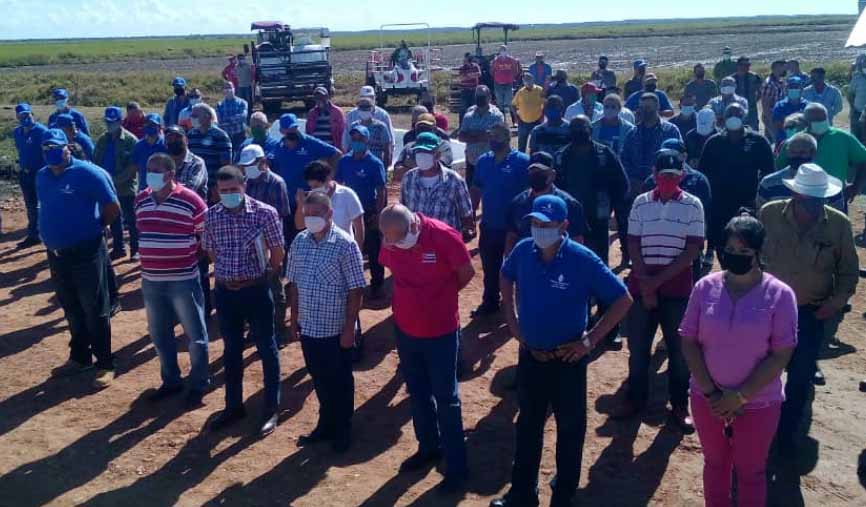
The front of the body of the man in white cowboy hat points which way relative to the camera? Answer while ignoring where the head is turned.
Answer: toward the camera

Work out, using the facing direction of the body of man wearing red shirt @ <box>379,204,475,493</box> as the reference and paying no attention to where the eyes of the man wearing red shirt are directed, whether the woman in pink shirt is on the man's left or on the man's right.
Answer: on the man's left

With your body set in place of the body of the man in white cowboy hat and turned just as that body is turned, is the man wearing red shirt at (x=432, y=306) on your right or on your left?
on your right

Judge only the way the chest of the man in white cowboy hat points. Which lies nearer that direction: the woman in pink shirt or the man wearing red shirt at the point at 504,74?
the woman in pink shirt

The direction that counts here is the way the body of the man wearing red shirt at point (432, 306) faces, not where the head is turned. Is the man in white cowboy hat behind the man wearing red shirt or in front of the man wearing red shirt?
behind

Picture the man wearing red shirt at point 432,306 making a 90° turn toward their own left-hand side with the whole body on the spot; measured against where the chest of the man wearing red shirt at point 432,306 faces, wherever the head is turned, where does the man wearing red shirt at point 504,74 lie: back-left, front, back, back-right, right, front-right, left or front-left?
back-left

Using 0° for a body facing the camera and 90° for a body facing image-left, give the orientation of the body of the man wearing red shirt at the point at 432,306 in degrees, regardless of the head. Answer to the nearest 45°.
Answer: approximately 45°

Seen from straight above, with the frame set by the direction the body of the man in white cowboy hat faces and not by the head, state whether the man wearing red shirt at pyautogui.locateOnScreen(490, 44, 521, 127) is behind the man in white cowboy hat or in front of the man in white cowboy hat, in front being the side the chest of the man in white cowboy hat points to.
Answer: behind

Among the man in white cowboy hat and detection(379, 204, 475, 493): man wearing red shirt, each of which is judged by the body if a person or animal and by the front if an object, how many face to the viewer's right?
0

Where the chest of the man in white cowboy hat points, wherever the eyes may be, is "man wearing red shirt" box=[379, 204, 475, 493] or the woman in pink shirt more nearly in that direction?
the woman in pink shirt
